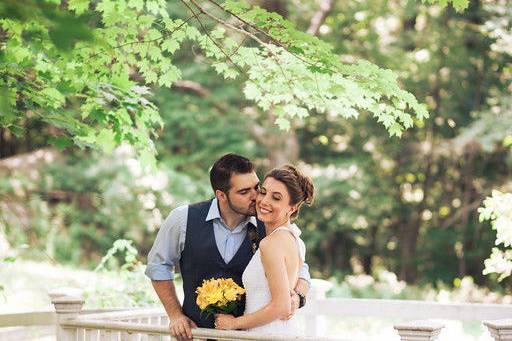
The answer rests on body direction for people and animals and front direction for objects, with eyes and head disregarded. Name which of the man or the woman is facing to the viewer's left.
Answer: the woman

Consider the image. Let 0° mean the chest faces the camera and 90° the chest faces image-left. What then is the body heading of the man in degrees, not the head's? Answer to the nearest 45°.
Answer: approximately 315°

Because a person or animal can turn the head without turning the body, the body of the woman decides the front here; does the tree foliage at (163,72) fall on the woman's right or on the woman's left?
on the woman's right
